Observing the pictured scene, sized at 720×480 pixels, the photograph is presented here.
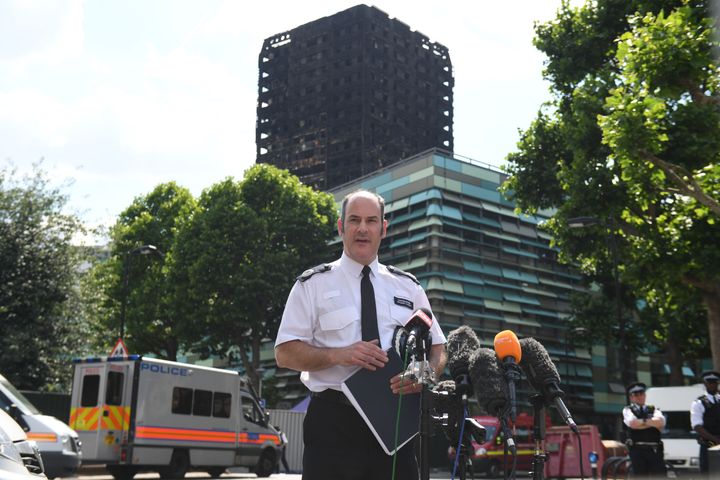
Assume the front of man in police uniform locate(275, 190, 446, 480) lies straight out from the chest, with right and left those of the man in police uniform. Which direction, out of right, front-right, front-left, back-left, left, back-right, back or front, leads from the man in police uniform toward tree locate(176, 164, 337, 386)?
back

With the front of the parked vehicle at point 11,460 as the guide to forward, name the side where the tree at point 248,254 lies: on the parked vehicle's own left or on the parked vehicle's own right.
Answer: on the parked vehicle's own left

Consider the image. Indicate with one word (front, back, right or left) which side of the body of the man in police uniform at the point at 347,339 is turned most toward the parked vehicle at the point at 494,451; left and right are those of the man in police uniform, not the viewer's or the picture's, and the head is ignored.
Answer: back

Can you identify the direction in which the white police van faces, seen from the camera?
facing away from the viewer and to the right of the viewer

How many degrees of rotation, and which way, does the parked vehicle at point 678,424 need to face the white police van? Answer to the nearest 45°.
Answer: approximately 45° to its right

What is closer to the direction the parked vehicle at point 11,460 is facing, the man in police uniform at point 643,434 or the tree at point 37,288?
the man in police uniform
